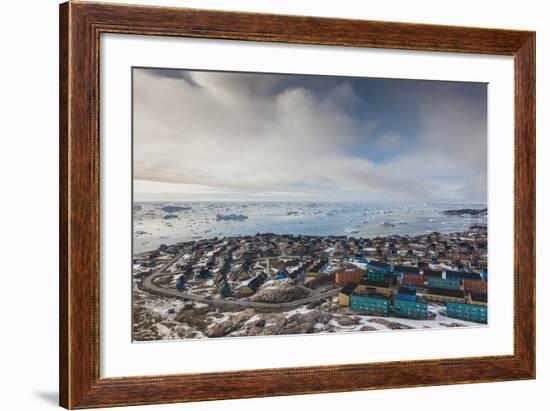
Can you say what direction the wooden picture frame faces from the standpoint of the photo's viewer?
facing the viewer and to the right of the viewer
